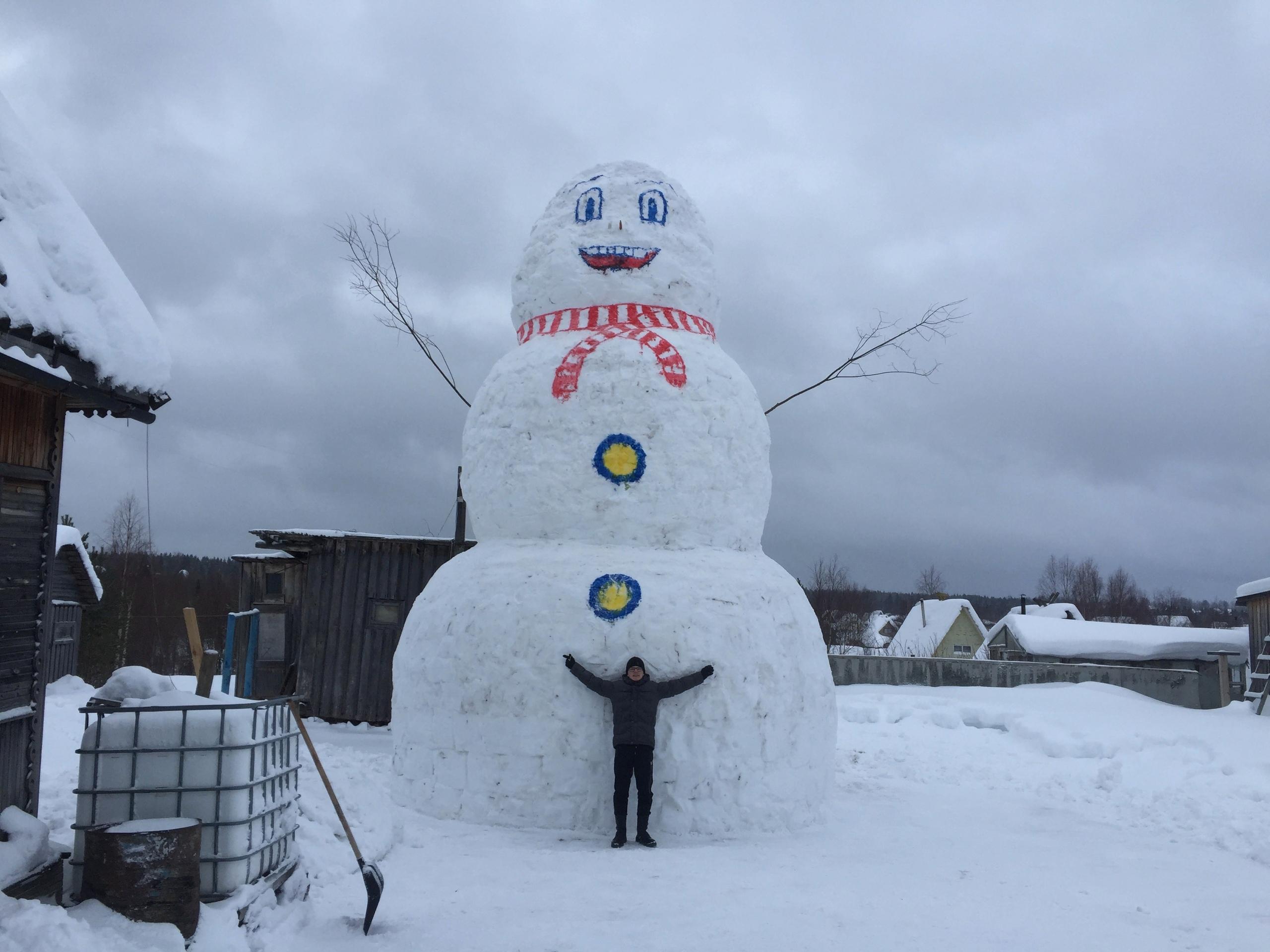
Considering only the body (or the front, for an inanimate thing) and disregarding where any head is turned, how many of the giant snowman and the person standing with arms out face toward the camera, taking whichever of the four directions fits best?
2

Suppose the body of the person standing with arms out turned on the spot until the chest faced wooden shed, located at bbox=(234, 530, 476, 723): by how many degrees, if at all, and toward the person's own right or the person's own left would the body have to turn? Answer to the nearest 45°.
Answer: approximately 135° to the person's own right

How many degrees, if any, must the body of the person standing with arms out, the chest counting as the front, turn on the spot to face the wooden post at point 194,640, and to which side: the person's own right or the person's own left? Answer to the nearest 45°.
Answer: approximately 45° to the person's own right

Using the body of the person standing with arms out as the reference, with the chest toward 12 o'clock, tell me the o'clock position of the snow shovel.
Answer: The snow shovel is roughly at 1 o'clock from the person standing with arms out.

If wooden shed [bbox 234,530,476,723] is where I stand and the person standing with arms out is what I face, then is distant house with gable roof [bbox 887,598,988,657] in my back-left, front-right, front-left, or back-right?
back-left

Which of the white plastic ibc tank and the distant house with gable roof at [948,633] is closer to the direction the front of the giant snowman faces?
the white plastic ibc tank

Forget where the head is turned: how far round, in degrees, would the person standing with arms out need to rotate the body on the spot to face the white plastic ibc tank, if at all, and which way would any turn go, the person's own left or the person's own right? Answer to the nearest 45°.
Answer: approximately 45° to the person's own right

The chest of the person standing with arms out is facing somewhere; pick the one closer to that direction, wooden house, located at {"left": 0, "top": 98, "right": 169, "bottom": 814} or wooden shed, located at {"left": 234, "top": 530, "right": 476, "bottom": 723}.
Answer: the wooden house

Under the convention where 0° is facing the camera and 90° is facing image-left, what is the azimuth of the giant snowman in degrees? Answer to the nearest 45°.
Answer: approximately 0°
